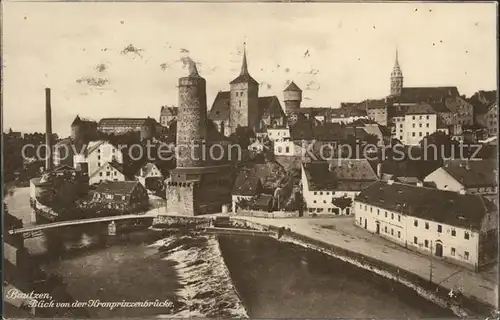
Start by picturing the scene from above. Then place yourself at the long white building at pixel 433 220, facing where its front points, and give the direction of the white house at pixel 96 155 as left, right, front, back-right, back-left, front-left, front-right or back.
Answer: front-right

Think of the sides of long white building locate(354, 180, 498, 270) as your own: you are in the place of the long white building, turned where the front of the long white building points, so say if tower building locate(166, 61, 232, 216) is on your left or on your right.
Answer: on your right

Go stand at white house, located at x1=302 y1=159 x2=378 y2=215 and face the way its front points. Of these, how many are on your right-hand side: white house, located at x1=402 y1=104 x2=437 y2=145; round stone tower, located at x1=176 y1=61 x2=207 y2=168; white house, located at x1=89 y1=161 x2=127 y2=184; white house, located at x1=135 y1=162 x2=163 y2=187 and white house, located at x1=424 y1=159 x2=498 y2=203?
3

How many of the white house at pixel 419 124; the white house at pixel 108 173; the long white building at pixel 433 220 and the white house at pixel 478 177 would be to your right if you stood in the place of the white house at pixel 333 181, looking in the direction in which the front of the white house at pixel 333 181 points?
1

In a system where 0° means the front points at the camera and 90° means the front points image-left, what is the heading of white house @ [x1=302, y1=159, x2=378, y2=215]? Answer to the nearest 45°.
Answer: approximately 0°

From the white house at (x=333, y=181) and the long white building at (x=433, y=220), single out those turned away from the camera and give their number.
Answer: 0

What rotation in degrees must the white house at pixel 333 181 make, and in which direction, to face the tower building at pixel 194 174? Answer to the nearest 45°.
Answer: approximately 90° to its right

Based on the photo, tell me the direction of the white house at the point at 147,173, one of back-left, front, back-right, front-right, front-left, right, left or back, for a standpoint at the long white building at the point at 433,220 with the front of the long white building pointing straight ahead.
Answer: front-right

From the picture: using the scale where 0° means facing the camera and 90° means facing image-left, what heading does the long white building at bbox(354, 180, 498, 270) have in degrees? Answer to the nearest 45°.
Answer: approximately 45°

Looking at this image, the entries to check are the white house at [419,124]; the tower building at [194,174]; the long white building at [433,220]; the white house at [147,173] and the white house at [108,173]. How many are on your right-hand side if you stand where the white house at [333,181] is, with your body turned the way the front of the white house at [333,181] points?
3
